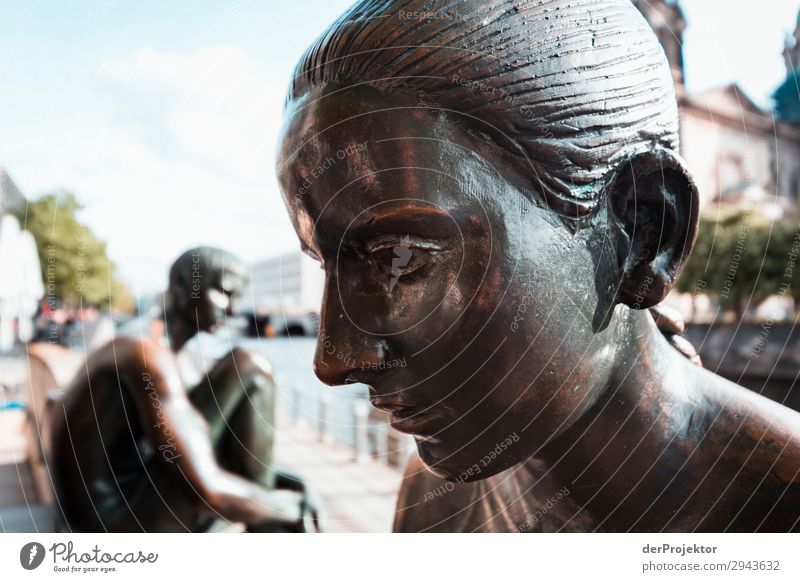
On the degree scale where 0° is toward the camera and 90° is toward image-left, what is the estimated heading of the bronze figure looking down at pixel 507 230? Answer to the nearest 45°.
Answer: approximately 45°

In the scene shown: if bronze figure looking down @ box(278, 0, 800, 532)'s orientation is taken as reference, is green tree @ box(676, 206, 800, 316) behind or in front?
behind

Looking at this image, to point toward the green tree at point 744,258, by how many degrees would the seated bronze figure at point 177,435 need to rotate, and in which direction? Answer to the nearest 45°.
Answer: approximately 45° to its left

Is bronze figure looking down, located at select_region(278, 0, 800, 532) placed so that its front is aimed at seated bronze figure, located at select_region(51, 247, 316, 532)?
no

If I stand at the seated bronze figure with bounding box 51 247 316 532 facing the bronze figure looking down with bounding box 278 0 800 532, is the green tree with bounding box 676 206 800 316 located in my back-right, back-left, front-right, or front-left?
back-left

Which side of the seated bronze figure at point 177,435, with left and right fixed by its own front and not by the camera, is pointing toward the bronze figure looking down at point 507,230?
right

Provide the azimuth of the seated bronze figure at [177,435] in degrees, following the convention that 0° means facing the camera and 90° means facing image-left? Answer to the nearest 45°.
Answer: approximately 270°

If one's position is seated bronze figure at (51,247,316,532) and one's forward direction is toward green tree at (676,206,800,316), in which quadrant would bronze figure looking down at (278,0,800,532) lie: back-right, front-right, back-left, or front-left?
back-right
